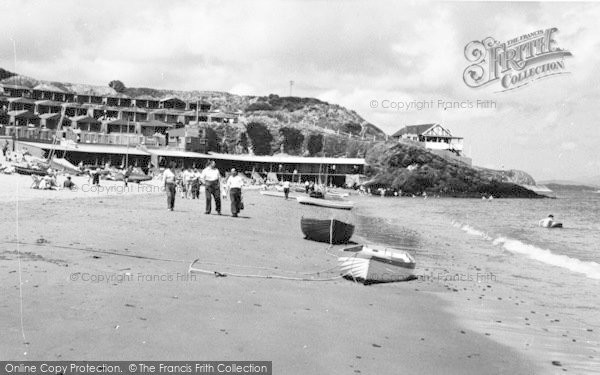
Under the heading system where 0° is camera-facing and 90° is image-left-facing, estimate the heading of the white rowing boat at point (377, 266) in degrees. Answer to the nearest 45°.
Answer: approximately 45°

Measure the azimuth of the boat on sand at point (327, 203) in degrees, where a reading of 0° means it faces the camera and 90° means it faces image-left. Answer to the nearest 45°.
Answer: approximately 90°

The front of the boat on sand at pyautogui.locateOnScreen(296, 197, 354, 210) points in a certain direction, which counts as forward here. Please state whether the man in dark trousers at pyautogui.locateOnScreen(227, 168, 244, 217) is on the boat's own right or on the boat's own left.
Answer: on the boat's own left

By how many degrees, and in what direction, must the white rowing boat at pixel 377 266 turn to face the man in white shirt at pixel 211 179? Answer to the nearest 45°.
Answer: approximately 90° to its right

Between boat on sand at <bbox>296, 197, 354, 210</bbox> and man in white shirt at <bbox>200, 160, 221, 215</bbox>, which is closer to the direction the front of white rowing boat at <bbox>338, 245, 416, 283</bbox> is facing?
the man in white shirt

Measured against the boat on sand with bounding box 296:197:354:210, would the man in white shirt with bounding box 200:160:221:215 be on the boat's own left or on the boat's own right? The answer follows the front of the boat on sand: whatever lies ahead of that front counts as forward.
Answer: on the boat's own left

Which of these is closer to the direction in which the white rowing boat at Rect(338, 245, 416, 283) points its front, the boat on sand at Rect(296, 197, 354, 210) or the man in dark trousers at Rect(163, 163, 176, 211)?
the man in dark trousers

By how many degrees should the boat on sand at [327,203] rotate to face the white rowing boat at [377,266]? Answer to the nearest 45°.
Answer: approximately 90° to its left
